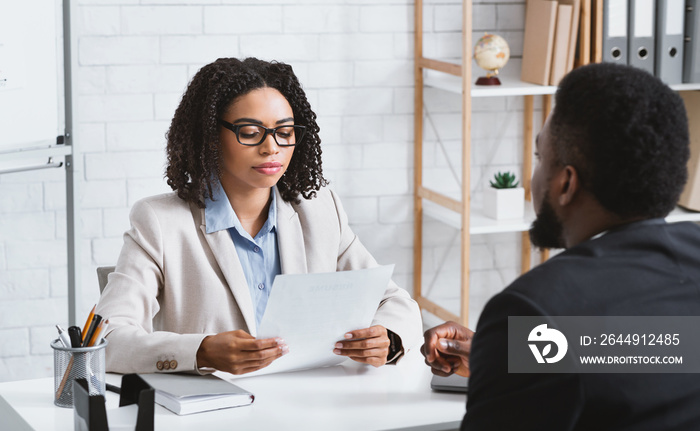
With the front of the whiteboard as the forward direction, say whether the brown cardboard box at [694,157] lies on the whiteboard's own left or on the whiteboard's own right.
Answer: on the whiteboard's own left

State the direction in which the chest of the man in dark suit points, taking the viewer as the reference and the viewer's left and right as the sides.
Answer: facing away from the viewer and to the left of the viewer

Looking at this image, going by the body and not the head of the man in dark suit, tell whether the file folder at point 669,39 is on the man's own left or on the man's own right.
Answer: on the man's own right

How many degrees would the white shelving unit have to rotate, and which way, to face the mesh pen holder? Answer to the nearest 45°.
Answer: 0° — it already faces it

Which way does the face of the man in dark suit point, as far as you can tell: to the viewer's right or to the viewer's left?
to the viewer's left

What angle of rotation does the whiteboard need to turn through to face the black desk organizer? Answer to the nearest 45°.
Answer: approximately 45° to its right

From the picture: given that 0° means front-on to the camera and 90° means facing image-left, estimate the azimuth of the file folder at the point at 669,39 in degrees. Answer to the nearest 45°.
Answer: approximately 0°
